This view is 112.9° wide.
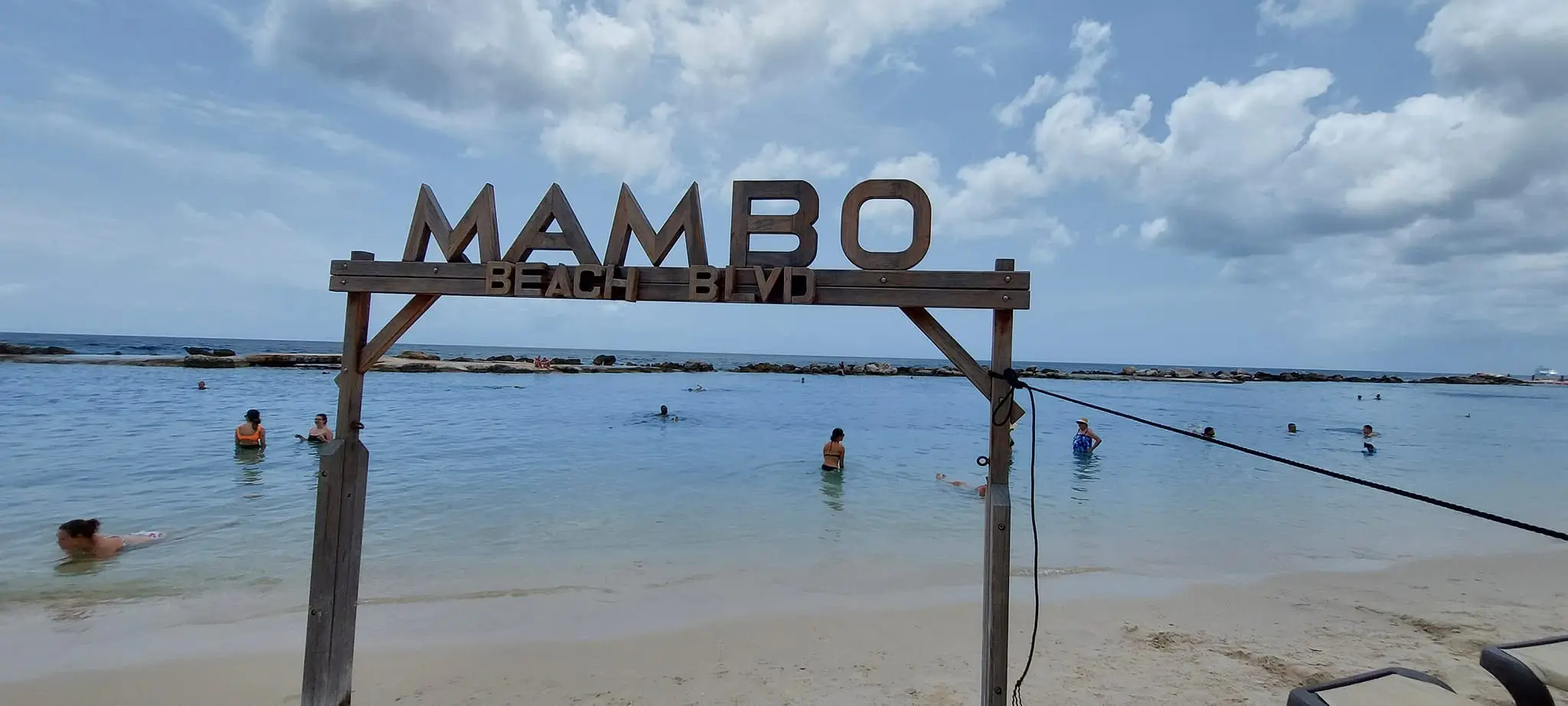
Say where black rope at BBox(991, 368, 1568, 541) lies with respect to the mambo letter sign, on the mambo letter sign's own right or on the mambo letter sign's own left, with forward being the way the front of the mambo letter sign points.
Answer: on the mambo letter sign's own left

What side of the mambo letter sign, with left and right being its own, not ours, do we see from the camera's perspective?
front

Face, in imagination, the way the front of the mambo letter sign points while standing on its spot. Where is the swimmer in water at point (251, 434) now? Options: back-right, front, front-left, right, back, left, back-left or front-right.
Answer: back-right

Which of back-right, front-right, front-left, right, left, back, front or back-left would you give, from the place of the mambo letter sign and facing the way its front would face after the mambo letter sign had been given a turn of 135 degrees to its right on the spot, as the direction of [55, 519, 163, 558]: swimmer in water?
front

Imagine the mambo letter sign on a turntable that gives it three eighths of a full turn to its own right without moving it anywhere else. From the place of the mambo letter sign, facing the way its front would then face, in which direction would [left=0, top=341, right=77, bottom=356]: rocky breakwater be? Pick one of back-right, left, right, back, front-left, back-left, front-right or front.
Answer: front
